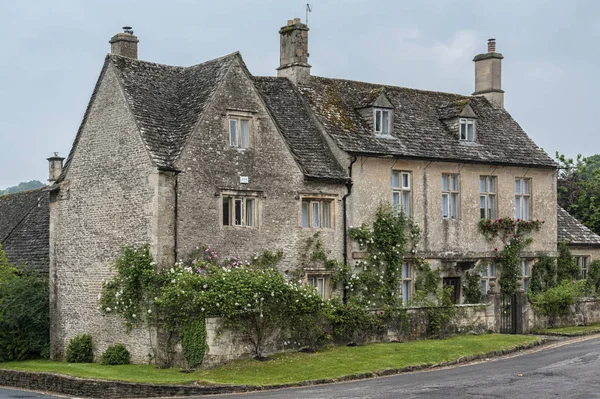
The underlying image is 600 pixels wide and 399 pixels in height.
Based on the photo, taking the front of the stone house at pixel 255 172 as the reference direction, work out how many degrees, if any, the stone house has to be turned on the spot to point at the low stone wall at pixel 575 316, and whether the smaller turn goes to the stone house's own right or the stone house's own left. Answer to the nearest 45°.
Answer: approximately 45° to the stone house's own left

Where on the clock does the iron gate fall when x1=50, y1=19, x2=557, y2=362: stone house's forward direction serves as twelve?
The iron gate is roughly at 10 o'clock from the stone house.

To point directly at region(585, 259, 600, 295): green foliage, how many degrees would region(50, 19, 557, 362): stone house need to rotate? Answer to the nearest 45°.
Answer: approximately 90° to its left

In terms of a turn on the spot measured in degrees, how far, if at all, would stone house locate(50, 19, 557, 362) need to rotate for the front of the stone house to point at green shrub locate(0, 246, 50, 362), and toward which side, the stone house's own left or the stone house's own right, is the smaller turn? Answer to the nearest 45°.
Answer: approximately 135° to the stone house's own right

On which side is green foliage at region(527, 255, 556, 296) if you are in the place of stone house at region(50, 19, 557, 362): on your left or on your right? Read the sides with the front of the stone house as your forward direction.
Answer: on your left

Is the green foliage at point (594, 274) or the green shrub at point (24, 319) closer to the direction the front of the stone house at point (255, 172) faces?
the green foliage

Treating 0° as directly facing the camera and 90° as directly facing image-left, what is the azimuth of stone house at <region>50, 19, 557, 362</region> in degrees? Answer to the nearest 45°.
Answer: approximately 315°

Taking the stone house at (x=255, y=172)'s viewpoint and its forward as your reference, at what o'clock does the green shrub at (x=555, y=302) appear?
The green shrub is roughly at 10 o'clock from the stone house.
